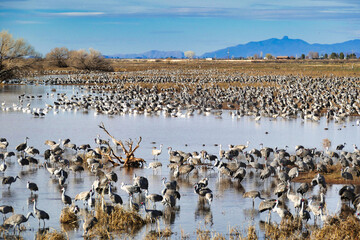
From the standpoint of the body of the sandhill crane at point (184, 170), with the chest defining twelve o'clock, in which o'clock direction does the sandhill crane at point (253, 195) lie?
the sandhill crane at point (253, 195) is roughly at 8 o'clock from the sandhill crane at point (184, 170).

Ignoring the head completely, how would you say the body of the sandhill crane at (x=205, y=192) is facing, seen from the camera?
to the viewer's left

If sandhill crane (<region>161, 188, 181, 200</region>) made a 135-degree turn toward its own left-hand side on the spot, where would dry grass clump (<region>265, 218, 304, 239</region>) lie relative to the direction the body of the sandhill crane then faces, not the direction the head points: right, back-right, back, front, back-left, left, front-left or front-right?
front

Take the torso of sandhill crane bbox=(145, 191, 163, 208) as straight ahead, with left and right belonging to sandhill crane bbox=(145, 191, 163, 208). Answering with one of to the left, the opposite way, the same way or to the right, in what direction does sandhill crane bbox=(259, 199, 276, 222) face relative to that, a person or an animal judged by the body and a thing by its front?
the opposite way

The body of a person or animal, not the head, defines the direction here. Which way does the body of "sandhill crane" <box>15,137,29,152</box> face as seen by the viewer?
to the viewer's right

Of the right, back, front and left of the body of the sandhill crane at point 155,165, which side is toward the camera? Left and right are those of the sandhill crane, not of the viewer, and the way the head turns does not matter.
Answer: left

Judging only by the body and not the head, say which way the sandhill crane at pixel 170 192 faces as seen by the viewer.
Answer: to the viewer's left

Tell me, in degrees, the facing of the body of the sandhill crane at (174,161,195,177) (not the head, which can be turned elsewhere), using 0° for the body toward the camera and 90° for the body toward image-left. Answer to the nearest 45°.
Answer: approximately 90°

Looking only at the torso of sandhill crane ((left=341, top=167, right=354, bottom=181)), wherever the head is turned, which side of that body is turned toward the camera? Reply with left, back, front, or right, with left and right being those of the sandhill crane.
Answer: left

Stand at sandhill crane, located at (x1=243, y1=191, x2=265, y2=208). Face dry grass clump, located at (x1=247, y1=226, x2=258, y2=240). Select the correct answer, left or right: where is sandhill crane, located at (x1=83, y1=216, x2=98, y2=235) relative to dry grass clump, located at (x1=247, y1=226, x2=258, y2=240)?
right

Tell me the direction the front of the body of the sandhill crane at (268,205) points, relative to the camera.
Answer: to the viewer's right
